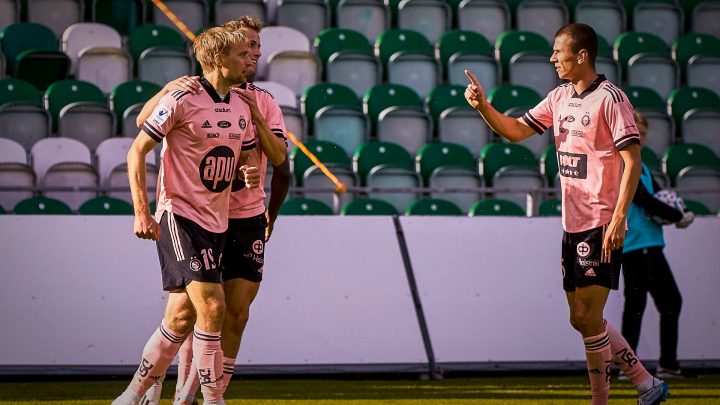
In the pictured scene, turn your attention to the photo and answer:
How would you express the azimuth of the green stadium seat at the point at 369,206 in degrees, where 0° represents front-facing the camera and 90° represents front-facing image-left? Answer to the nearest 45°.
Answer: approximately 0°

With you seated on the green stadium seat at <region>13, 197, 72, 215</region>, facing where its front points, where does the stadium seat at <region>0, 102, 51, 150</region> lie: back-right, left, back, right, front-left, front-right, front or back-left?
back

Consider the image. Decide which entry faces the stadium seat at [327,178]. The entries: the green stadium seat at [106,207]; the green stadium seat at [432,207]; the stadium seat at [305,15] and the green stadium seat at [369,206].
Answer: the stadium seat at [305,15]

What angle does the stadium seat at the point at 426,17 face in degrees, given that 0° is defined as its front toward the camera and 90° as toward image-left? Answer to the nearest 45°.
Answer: approximately 0°

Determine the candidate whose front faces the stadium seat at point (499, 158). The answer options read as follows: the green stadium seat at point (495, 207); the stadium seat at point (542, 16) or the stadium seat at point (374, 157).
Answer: the stadium seat at point (542, 16)

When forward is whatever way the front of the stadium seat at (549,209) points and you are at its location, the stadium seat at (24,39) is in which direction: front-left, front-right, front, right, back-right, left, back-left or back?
right

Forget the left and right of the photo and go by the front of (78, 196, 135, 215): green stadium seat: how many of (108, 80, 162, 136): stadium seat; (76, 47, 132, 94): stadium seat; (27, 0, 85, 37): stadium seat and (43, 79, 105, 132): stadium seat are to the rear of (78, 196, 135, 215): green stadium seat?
4

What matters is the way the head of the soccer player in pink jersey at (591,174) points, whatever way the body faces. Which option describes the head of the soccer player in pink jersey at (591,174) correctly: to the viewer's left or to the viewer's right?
to the viewer's left

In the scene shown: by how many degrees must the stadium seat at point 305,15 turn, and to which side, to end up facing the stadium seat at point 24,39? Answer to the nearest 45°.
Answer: approximately 90° to its right
